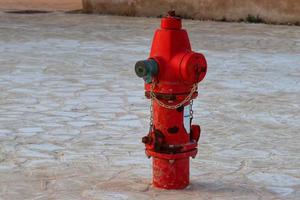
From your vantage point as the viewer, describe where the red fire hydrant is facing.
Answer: facing the viewer and to the right of the viewer
